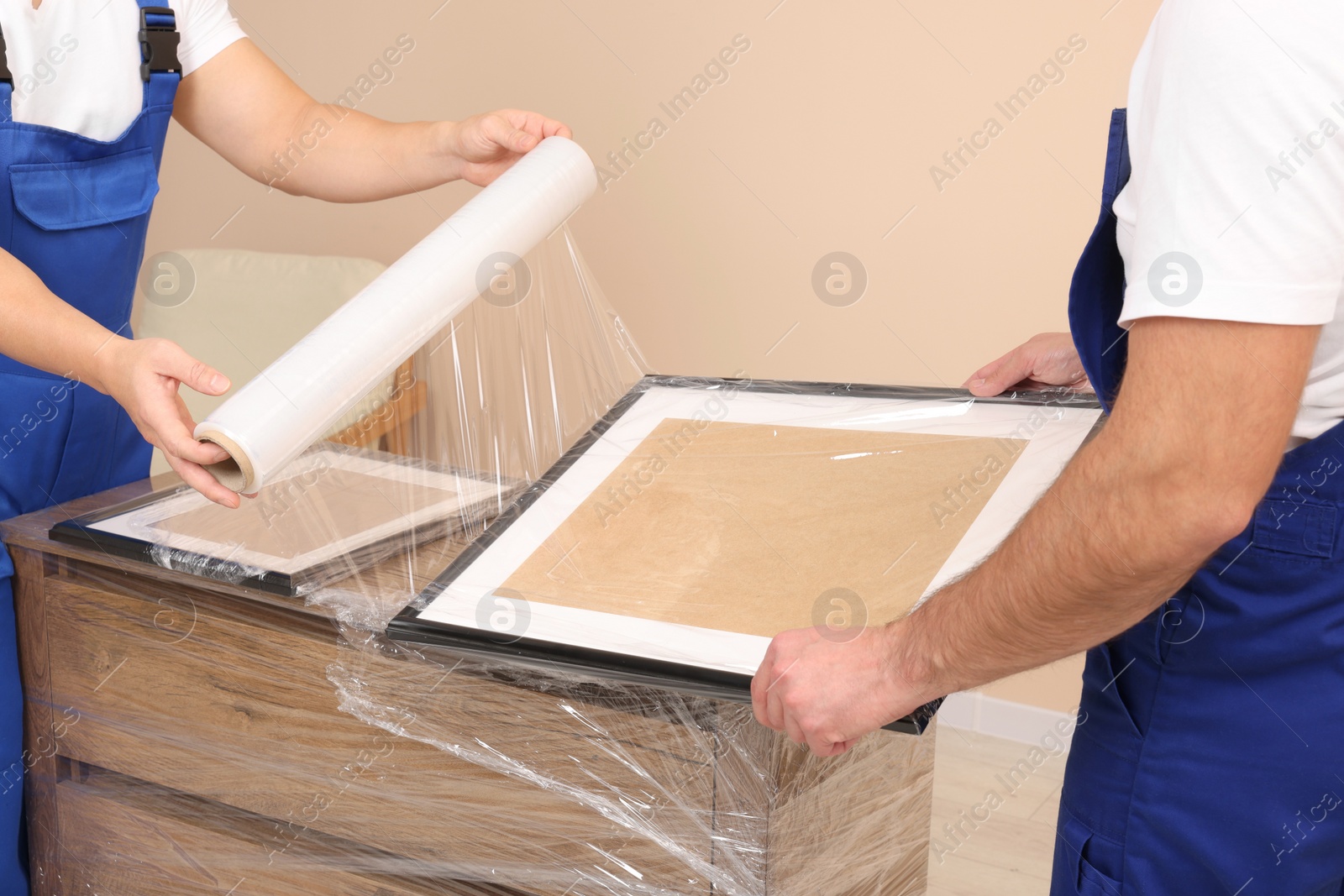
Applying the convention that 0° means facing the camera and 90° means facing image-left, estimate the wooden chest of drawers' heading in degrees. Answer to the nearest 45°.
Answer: approximately 45°
